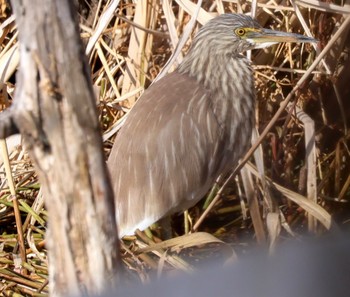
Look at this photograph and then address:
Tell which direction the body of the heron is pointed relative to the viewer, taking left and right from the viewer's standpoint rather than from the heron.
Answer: facing to the right of the viewer
